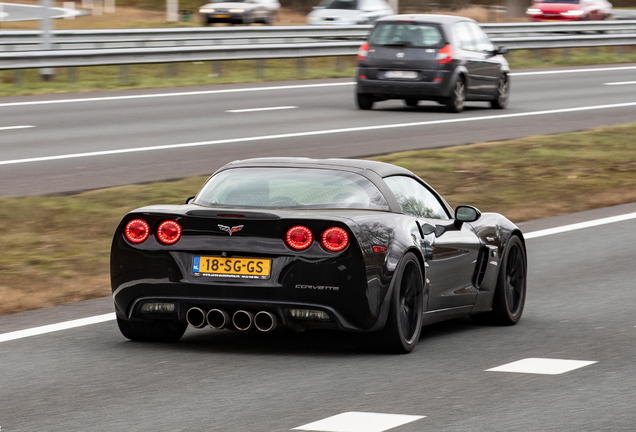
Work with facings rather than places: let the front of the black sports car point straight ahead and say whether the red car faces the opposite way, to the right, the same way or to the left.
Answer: the opposite way

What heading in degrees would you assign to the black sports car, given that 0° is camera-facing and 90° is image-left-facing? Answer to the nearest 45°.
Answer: approximately 225°

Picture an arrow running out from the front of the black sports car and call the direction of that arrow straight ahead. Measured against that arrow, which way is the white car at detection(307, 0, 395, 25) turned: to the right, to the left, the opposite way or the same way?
the opposite way

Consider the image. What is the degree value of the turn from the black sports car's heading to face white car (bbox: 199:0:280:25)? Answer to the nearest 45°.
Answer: approximately 45° to its left

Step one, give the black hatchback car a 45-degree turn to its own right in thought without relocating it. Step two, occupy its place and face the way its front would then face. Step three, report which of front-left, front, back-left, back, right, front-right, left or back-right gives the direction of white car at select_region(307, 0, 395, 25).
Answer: left

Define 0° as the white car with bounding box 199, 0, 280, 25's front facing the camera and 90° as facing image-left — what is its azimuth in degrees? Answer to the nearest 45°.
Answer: approximately 45°

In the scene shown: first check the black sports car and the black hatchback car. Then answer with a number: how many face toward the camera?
0

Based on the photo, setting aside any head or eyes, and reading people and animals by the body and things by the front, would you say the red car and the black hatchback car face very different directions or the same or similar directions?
very different directions

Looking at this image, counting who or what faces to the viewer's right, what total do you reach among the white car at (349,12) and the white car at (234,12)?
0
